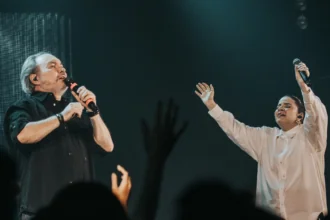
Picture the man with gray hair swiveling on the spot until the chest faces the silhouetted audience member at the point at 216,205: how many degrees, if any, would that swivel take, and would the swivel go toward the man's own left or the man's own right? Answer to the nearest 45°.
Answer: approximately 45° to the man's own right

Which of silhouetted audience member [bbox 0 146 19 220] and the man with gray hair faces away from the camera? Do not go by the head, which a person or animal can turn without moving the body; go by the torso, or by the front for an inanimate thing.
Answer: the silhouetted audience member

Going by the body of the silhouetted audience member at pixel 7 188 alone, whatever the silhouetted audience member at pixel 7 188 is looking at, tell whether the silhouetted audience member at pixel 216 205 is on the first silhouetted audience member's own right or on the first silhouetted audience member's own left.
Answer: on the first silhouetted audience member's own right

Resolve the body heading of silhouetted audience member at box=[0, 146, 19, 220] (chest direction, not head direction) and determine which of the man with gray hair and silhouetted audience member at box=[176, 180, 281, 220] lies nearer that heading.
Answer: the man with gray hair

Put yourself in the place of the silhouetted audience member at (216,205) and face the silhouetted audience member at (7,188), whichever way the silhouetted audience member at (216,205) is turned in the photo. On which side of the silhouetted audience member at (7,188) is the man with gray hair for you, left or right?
right

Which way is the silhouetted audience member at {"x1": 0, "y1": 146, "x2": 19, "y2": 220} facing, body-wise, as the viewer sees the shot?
away from the camera

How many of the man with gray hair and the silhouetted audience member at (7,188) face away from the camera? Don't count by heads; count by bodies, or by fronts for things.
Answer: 1

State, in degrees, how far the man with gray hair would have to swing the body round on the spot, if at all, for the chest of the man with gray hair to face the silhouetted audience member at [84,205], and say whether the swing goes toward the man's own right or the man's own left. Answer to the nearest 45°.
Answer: approximately 45° to the man's own right

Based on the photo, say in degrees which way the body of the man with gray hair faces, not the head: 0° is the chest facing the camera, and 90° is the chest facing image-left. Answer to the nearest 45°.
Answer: approximately 315°

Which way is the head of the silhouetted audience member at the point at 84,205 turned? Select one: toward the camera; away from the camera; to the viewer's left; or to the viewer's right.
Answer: away from the camera
